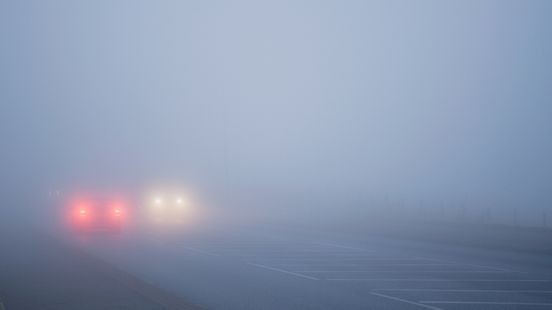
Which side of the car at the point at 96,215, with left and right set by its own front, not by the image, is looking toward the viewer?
back
